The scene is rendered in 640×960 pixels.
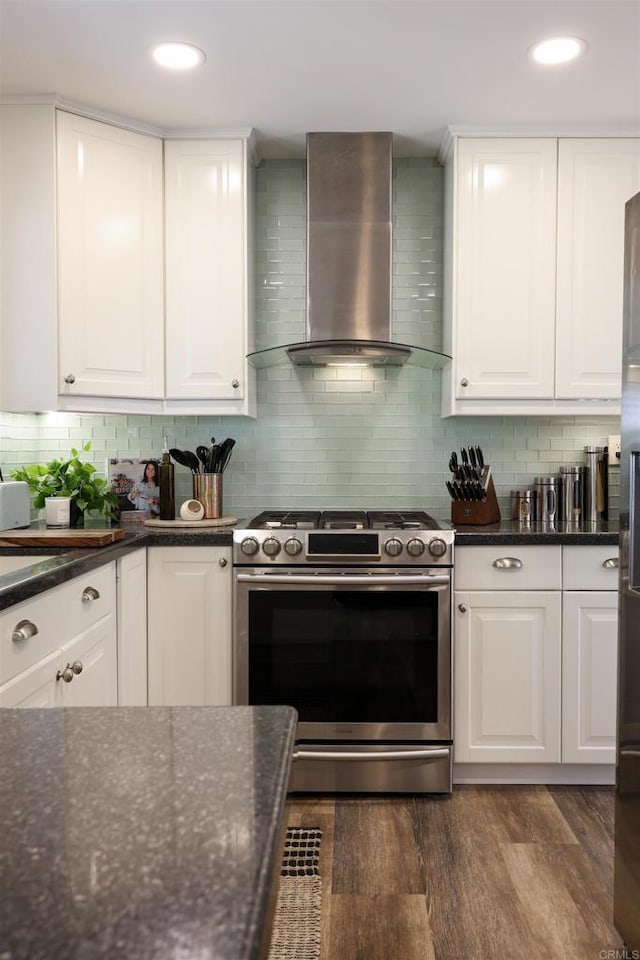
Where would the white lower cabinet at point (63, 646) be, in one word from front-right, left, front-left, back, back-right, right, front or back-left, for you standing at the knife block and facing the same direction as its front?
front-right

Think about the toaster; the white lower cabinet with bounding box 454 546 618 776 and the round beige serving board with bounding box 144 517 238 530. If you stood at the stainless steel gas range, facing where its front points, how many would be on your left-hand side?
1

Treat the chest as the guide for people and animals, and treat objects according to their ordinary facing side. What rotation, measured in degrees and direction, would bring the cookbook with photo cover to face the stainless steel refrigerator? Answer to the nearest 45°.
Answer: approximately 45° to its left

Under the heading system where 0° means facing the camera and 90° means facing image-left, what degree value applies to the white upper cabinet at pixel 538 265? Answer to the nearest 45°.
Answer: approximately 0°
